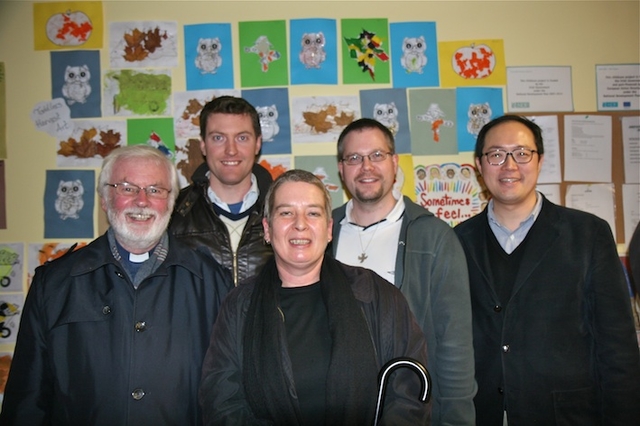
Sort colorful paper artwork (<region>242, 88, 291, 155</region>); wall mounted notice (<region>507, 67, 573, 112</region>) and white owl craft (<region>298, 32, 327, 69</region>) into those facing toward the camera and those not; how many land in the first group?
3

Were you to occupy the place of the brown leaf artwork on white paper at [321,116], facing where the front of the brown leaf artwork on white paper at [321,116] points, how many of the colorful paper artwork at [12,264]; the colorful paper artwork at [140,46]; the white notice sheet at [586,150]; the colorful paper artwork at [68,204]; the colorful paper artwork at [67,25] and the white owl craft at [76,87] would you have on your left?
1

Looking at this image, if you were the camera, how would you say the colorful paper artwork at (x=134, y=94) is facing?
facing the viewer

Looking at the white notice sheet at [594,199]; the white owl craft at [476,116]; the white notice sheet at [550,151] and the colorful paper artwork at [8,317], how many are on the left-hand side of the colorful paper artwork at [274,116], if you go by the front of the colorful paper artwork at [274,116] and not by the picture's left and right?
3

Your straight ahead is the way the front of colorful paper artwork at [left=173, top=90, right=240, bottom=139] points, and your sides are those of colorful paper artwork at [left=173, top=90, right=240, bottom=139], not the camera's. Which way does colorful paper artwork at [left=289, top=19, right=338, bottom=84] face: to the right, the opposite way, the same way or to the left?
the same way

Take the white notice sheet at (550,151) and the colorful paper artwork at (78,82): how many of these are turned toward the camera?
2

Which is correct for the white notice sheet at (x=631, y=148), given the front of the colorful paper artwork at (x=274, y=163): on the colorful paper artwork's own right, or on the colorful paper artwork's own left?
on the colorful paper artwork's own left

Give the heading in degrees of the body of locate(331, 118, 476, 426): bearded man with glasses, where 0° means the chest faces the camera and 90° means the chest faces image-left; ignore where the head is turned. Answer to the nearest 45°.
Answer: approximately 45°

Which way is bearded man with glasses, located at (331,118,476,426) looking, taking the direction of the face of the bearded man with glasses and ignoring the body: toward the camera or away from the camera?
toward the camera

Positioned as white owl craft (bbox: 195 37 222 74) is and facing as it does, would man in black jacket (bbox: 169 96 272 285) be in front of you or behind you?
in front

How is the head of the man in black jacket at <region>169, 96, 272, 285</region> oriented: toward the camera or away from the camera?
toward the camera

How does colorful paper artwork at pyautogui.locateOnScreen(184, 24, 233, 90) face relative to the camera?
toward the camera

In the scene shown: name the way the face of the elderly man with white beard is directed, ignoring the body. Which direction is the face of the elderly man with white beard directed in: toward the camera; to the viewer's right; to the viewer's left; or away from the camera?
toward the camera
